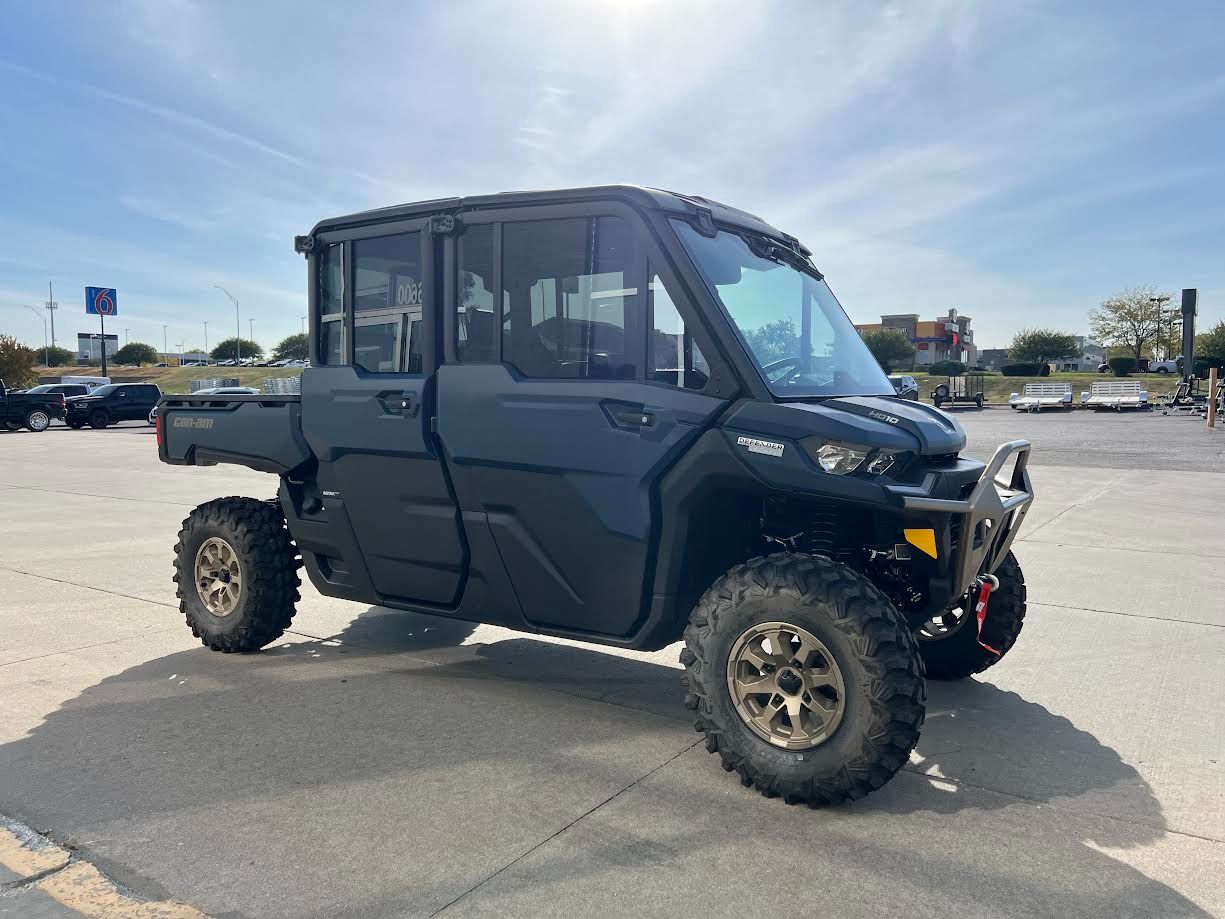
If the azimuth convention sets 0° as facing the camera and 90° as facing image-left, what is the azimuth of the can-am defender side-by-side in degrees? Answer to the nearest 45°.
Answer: approximately 315°

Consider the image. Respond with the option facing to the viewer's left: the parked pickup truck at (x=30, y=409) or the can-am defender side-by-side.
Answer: the parked pickup truck

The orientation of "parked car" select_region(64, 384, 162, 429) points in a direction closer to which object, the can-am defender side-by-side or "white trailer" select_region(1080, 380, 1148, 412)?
the can-am defender side-by-side

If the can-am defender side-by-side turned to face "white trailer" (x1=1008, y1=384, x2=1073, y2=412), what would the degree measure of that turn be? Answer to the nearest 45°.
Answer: approximately 90° to its left

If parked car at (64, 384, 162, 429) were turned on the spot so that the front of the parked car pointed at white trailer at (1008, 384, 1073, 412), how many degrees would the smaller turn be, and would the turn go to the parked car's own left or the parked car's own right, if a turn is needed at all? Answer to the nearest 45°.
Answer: approximately 135° to the parked car's own left

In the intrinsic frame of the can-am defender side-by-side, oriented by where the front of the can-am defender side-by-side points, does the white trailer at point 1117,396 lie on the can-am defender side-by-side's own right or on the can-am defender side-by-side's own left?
on the can-am defender side-by-side's own left

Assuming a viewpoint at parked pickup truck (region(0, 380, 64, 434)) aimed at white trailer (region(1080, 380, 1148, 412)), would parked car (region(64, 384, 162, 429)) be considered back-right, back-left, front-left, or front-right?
front-left

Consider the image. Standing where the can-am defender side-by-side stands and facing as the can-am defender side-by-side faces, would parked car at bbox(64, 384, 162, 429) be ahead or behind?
behind

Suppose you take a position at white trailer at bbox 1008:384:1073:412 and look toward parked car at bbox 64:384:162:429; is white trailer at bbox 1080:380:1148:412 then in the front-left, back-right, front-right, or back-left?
back-left

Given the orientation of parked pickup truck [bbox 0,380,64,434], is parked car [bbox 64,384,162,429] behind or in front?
behind

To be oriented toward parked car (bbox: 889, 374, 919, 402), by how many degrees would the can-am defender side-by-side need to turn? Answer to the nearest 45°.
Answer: approximately 90° to its left

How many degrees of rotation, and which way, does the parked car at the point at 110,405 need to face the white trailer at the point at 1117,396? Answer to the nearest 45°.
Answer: approximately 135° to its left

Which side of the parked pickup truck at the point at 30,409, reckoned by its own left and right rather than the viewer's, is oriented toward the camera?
left
